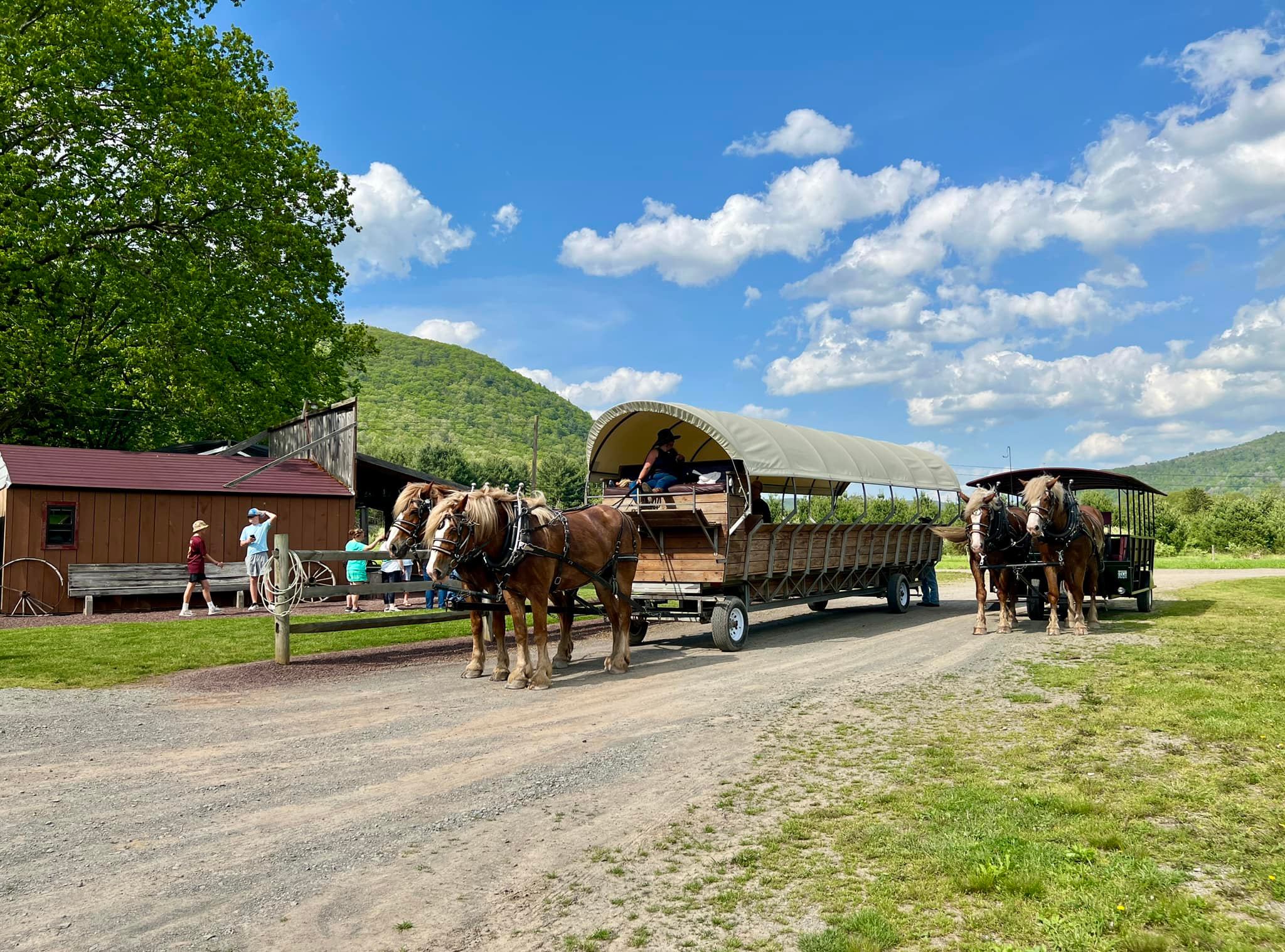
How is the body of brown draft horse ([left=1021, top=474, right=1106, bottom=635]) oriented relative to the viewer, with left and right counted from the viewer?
facing the viewer and to the left of the viewer

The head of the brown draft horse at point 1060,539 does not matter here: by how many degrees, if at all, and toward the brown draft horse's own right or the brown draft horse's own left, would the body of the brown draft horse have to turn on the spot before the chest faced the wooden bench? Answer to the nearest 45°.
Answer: approximately 45° to the brown draft horse's own right

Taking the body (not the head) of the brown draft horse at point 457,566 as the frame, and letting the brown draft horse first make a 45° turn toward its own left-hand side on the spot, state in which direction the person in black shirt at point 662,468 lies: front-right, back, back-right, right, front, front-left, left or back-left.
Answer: back-left

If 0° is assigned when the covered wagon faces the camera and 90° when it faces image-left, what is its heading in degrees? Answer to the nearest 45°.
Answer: approximately 45°

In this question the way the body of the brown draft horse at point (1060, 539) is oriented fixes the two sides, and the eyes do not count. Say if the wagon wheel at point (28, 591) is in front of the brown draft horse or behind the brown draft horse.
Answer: in front

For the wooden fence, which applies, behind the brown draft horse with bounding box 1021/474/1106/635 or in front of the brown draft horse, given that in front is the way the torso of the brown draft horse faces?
in front

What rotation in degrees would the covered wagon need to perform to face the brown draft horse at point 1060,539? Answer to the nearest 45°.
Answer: approximately 135° to its left

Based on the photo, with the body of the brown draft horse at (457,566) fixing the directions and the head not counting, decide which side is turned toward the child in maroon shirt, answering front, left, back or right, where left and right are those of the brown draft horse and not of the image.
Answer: right
